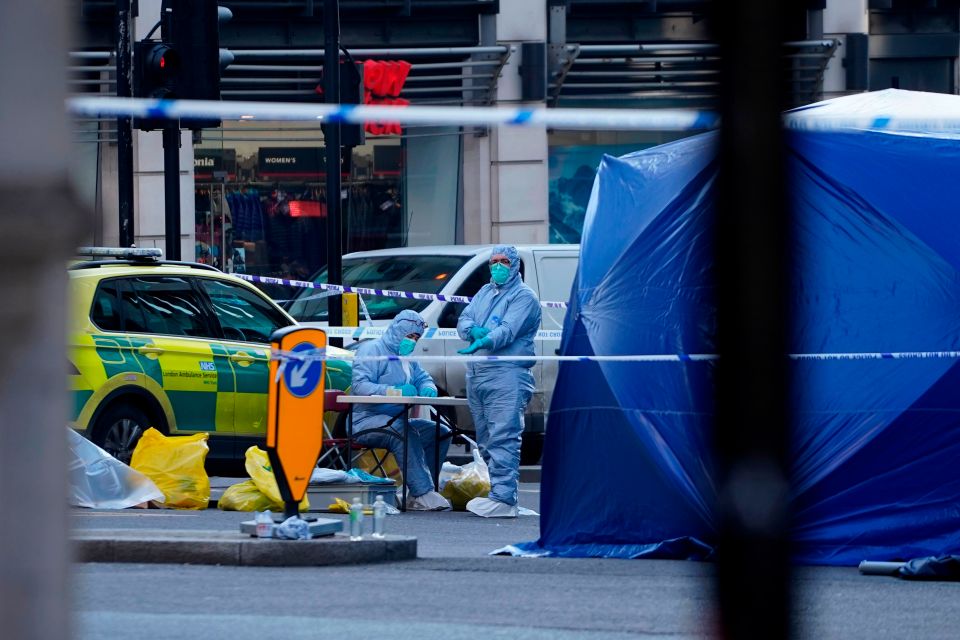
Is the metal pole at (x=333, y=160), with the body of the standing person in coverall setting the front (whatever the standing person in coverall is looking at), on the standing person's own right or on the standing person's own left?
on the standing person's own right

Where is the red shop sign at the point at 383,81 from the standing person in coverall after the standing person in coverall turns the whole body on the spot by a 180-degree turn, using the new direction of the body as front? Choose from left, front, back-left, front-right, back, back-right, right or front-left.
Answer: front-left

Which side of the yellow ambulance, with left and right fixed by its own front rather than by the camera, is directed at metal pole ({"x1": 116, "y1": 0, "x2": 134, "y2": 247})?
left

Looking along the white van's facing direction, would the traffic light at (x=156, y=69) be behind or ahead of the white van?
ahead

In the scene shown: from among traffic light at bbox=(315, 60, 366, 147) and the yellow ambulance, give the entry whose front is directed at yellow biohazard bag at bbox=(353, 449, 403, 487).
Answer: the yellow ambulance

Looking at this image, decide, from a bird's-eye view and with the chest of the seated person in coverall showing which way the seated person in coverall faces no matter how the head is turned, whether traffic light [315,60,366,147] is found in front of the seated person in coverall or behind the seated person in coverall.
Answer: behind

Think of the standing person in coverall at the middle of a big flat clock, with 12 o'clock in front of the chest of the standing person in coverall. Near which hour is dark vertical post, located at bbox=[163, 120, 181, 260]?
The dark vertical post is roughly at 3 o'clock from the standing person in coverall.
